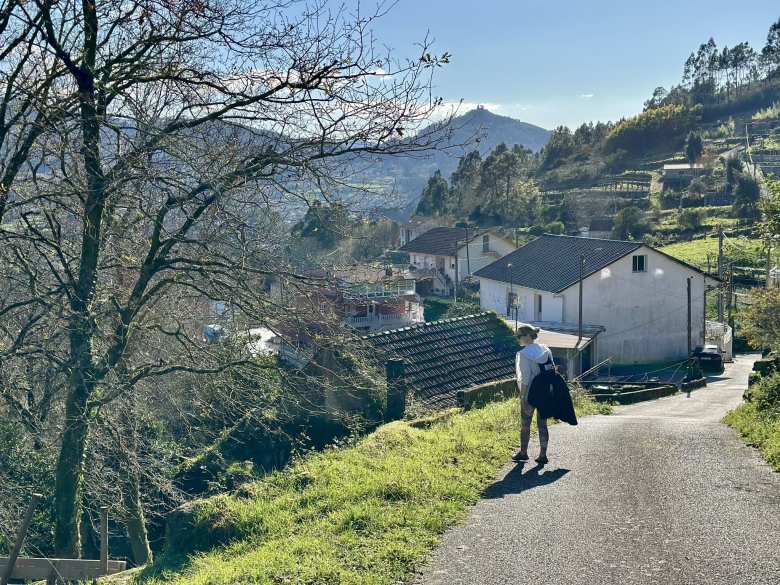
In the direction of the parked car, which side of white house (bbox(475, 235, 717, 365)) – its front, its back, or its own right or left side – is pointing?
left

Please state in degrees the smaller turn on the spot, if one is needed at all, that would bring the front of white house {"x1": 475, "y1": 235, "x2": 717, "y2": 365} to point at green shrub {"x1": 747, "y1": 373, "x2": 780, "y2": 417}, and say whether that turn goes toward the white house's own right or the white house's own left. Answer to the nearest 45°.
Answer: approximately 45° to the white house's own left

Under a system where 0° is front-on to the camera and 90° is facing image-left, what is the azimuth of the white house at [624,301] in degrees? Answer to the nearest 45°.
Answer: approximately 45°

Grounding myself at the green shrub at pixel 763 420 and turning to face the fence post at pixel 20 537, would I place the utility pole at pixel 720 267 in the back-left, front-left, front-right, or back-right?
back-right

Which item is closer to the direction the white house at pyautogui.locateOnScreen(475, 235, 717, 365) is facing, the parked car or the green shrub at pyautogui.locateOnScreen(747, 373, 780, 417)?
the green shrub
